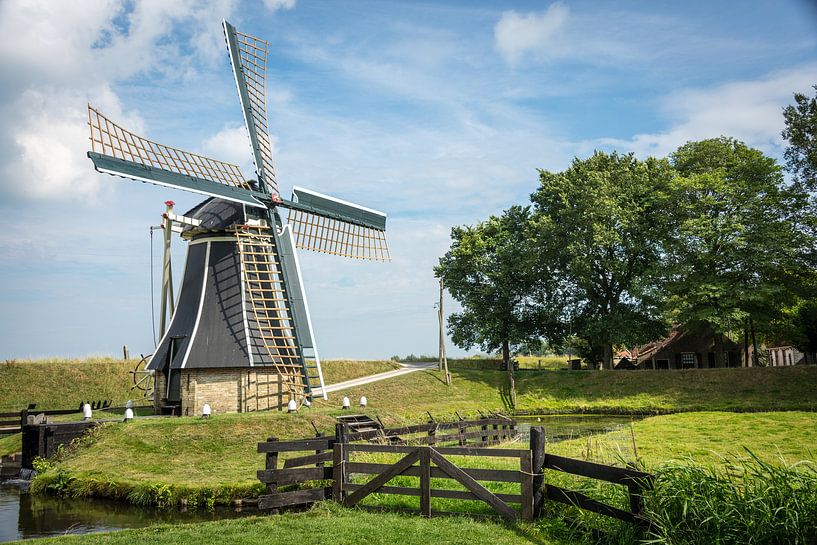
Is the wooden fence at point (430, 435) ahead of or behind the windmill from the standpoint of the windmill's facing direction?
ahead

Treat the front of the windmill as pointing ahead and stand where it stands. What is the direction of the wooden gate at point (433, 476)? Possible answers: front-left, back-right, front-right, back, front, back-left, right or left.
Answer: front-right

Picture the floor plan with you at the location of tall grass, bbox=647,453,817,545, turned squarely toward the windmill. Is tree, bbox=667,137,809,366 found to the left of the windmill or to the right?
right

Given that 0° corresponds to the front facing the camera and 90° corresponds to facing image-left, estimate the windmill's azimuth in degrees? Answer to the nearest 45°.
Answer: approximately 315°

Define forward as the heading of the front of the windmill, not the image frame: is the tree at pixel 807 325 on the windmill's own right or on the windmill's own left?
on the windmill's own left

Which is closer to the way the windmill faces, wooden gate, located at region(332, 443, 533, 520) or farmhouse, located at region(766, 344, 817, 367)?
the wooden gate

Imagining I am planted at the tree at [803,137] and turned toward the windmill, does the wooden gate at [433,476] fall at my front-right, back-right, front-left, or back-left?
front-left

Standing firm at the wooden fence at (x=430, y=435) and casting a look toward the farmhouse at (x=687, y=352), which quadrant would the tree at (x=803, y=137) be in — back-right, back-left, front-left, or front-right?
front-right

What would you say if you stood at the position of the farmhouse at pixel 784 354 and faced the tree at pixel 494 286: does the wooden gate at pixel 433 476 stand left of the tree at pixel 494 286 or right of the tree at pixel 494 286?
left

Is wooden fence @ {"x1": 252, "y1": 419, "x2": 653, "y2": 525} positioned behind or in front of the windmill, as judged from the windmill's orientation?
in front

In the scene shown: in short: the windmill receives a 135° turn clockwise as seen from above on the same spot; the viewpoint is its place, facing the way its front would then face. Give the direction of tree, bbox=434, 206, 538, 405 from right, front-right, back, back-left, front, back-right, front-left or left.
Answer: back-right

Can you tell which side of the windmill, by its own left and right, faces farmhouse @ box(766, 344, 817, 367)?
left
